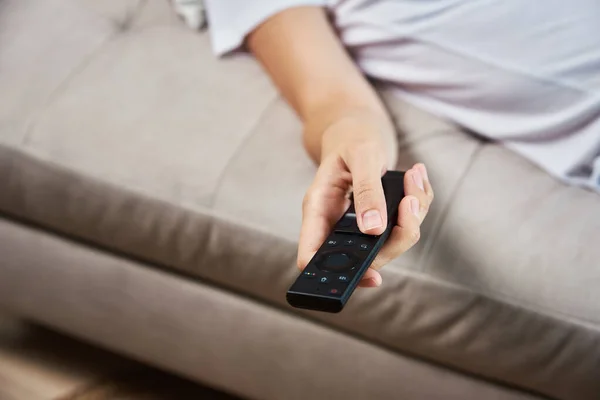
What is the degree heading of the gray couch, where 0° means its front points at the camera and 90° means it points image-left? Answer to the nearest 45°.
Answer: approximately 45°
